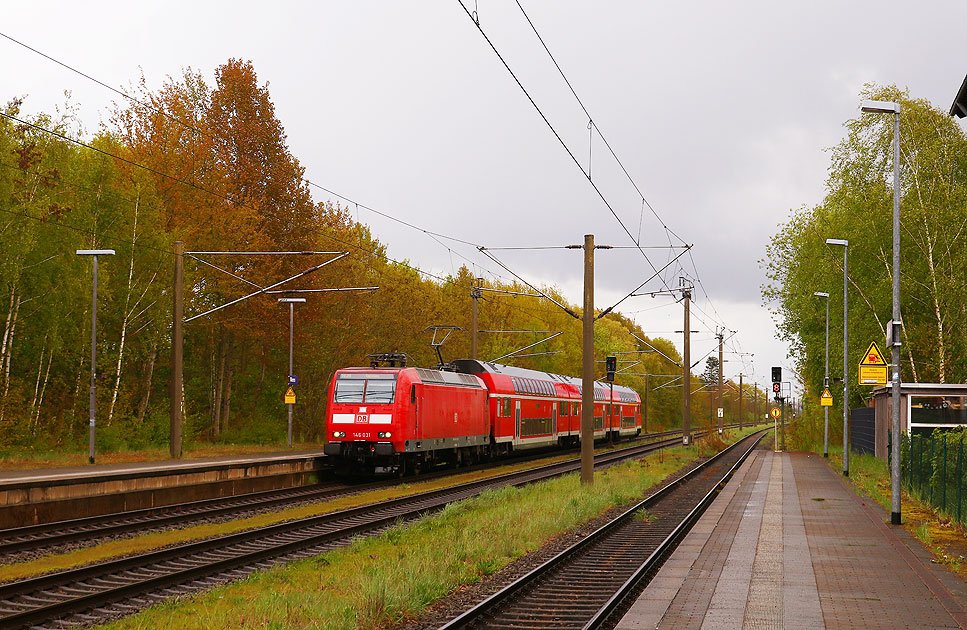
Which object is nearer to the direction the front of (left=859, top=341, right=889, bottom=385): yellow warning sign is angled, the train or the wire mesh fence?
the wire mesh fence

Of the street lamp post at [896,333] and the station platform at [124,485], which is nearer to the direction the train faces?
the station platform

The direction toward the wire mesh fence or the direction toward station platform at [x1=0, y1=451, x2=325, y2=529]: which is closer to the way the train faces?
the station platform

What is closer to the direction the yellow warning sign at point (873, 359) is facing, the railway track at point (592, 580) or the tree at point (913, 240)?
the railway track

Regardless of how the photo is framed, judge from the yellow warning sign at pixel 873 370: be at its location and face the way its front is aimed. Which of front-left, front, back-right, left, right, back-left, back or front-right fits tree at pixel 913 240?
back

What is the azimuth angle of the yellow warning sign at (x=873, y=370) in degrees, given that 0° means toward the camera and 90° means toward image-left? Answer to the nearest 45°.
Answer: approximately 0°

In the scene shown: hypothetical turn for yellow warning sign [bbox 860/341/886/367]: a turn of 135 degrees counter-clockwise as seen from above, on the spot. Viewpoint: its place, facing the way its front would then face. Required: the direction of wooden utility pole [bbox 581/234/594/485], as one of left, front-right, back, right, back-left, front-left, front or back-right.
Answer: back-left

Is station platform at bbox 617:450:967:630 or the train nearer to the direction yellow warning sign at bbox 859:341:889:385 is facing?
the station platform

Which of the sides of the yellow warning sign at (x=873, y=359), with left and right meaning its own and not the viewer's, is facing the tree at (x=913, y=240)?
back

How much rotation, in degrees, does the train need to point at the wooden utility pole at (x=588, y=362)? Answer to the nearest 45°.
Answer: approximately 90° to its left

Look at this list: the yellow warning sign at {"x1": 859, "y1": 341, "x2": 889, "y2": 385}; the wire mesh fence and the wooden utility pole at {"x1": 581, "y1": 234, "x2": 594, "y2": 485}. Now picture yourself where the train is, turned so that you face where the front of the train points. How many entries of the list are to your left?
3
